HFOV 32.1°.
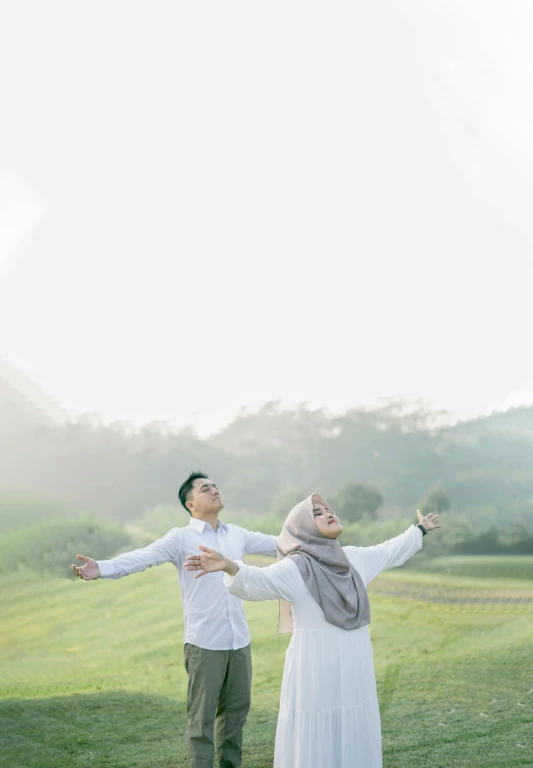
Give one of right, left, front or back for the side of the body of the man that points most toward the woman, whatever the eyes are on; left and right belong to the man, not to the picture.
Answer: front

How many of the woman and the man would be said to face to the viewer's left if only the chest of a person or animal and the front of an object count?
0

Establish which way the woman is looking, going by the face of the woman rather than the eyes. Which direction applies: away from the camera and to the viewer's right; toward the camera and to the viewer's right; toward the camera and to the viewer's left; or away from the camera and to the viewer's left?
toward the camera and to the viewer's right

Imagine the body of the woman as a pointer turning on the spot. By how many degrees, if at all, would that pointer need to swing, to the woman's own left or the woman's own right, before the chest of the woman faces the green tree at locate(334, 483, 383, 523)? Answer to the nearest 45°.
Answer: approximately 135° to the woman's own left

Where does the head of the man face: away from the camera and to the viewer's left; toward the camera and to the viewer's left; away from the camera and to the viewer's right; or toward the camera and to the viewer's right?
toward the camera and to the viewer's right

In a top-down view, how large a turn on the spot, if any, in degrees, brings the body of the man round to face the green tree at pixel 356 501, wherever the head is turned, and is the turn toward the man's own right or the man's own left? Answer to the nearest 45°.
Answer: approximately 135° to the man's own left

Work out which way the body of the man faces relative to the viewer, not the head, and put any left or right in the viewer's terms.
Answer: facing the viewer and to the right of the viewer

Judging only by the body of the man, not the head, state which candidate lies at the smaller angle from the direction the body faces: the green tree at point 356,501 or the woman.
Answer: the woman

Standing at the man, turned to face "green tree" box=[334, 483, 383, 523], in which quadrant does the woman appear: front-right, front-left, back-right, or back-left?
back-right
